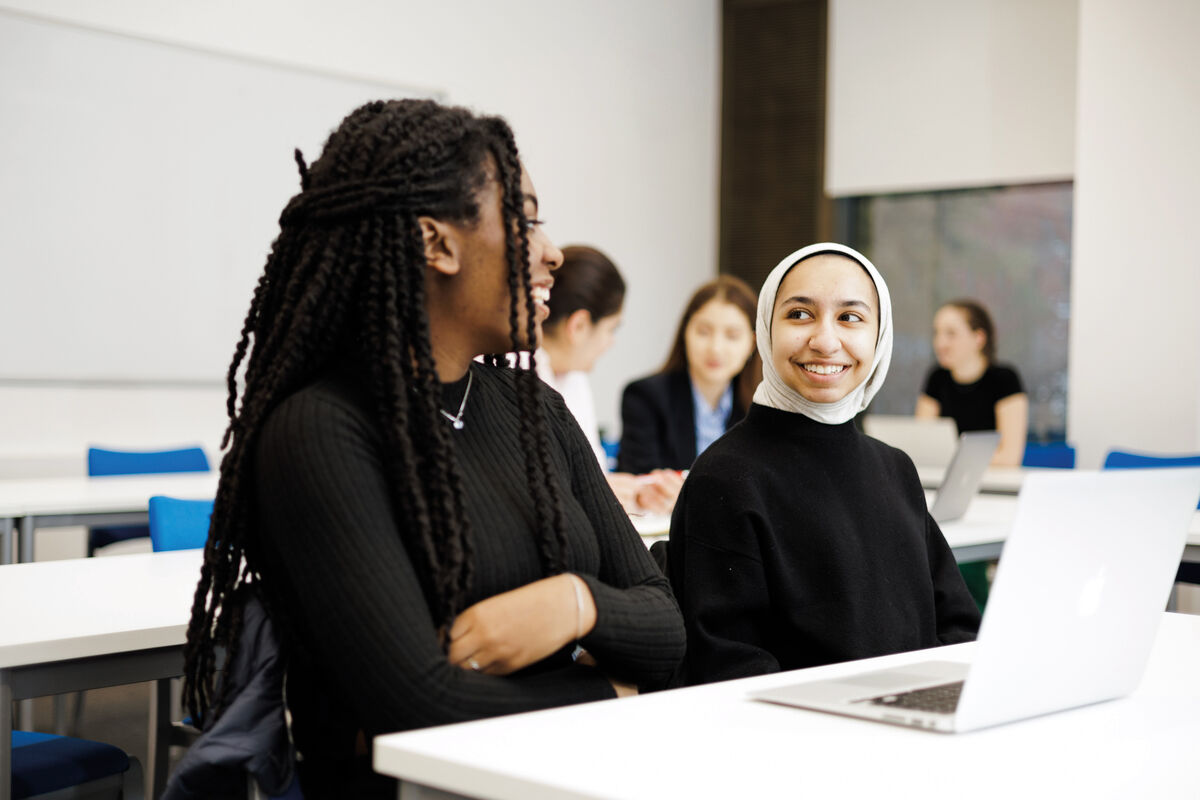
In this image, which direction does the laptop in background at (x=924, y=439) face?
away from the camera

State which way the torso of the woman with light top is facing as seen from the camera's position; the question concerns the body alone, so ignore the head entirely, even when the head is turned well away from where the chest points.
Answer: to the viewer's right

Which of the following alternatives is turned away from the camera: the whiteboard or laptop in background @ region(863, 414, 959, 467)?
the laptop in background

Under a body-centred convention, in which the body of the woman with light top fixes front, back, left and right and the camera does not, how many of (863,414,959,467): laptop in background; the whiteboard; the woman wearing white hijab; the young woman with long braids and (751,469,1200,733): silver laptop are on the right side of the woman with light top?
3

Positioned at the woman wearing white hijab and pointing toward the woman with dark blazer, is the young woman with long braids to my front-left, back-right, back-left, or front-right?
back-left

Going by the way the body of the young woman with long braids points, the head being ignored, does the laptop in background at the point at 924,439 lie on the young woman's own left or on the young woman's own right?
on the young woman's own left

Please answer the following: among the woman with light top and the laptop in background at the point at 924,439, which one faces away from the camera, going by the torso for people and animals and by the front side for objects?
the laptop in background

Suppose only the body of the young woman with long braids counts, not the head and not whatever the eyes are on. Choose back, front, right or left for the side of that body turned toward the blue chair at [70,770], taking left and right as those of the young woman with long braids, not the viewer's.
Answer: back
